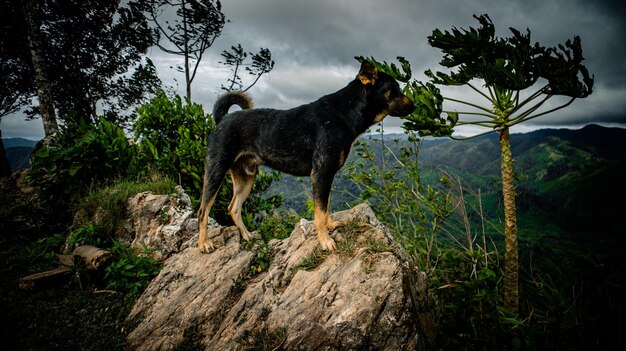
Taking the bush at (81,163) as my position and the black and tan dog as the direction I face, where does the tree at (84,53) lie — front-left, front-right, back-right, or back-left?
back-left

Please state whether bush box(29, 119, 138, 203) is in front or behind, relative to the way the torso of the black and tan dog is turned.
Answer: behind

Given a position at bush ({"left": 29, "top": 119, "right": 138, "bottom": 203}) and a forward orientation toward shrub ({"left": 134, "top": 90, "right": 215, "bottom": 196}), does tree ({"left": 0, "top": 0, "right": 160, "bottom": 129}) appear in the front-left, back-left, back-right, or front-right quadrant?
back-left

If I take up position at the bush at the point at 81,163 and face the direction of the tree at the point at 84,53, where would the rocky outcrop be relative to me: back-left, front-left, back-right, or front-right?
back-right

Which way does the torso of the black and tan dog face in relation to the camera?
to the viewer's right

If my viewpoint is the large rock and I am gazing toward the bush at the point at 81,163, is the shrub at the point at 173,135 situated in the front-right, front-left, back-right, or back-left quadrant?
front-right

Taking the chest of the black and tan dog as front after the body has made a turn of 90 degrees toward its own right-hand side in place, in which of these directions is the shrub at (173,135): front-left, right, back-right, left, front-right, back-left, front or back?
back-right

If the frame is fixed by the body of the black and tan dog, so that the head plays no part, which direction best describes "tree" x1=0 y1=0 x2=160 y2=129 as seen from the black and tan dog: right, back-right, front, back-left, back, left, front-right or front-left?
back-left
